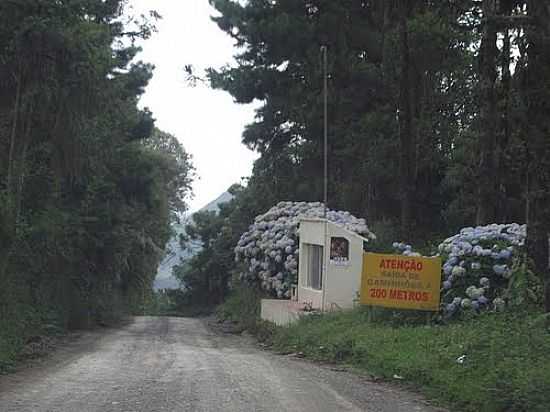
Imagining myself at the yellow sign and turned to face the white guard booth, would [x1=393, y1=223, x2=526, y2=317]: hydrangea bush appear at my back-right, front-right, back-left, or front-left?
back-right

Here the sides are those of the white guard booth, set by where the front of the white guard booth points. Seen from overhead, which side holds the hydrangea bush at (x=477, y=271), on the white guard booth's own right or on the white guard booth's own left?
on the white guard booth's own left

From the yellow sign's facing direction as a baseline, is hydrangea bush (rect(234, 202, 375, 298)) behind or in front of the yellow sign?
behind

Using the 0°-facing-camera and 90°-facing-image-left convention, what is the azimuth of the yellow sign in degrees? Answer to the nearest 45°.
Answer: approximately 0°
